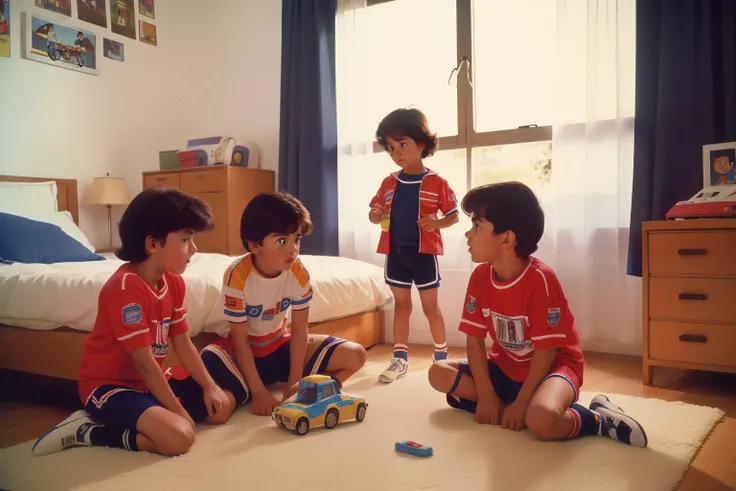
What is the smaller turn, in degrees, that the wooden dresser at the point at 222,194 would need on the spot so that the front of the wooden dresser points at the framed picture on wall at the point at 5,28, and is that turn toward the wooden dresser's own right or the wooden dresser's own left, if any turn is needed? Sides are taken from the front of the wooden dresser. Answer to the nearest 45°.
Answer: approximately 45° to the wooden dresser's own right

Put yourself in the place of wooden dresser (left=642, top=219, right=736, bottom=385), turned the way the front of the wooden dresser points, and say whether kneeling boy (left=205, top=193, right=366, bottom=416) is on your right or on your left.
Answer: on your right

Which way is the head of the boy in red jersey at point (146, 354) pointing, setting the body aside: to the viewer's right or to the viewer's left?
to the viewer's right

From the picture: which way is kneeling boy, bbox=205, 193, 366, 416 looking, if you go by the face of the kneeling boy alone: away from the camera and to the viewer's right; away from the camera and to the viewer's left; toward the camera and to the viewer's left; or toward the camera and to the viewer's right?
toward the camera and to the viewer's right

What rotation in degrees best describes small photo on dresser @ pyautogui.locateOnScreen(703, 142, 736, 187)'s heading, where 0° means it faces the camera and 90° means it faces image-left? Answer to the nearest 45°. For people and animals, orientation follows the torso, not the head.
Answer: approximately 0°

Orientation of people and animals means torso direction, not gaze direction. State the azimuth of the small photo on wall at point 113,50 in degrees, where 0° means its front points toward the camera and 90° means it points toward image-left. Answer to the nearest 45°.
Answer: approximately 315°

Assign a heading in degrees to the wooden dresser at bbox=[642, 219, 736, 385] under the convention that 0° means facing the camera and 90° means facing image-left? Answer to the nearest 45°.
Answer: approximately 0°

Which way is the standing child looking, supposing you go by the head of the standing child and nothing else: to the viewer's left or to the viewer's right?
to the viewer's left

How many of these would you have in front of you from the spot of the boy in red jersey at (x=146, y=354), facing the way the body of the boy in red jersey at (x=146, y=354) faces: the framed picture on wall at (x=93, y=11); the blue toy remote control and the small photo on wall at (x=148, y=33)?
1

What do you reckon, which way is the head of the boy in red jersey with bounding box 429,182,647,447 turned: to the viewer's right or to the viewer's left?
to the viewer's left

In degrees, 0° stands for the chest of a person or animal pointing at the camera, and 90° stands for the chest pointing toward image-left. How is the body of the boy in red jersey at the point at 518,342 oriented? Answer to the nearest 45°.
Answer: approximately 45°
